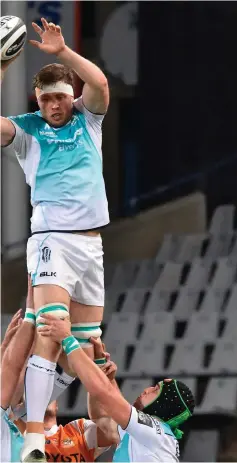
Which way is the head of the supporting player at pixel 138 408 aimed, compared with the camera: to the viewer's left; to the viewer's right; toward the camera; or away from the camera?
to the viewer's left

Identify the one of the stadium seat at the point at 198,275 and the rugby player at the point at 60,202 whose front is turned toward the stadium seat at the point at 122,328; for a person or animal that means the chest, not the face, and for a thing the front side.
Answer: the stadium seat at the point at 198,275

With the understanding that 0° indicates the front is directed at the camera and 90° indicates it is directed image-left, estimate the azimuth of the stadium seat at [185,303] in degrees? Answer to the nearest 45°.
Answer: approximately 45°

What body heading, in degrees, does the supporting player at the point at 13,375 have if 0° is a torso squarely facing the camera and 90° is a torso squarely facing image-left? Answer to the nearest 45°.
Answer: approximately 270°

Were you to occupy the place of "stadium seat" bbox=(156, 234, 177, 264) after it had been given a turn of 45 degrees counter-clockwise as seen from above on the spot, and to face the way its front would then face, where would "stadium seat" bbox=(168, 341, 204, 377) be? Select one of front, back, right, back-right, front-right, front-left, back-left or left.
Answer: front

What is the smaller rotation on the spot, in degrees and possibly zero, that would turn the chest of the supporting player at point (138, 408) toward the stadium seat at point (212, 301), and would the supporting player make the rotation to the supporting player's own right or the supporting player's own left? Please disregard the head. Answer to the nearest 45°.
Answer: approximately 90° to the supporting player's own right

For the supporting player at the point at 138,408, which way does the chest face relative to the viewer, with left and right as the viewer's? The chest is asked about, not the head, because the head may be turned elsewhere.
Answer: facing to the left of the viewer

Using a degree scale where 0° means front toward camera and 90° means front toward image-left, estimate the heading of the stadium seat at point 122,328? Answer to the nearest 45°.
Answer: approximately 45°

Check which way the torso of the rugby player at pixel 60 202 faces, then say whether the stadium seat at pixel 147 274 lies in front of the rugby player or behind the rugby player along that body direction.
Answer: behind

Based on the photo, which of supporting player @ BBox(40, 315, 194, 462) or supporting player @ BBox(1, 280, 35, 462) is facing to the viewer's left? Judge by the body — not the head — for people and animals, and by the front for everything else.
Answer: supporting player @ BBox(40, 315, 194, 462)

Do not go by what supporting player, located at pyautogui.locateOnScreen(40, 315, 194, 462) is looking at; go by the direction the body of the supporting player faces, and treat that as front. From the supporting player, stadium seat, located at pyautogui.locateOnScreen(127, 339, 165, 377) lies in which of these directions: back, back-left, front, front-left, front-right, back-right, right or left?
right

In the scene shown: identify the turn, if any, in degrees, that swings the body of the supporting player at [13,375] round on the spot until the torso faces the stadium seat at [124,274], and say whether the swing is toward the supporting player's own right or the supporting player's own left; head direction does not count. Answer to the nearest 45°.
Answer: approximately 90° to the supporting player's own left

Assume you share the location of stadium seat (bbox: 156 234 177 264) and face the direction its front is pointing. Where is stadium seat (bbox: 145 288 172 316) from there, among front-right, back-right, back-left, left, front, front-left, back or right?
front-left
